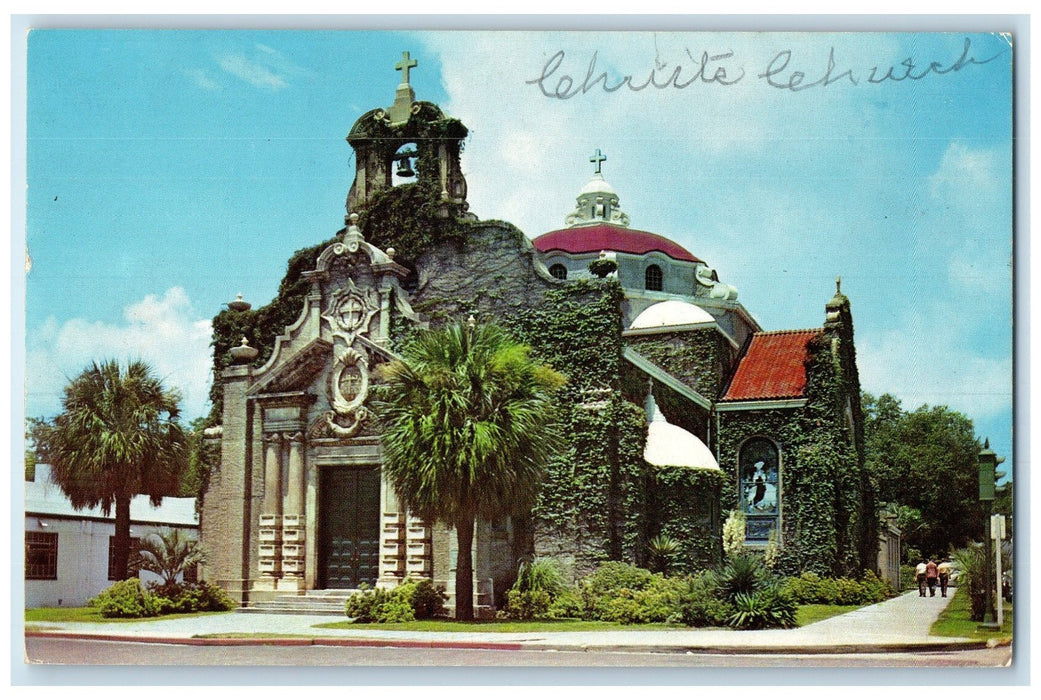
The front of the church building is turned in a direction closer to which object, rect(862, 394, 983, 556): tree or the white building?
the white building

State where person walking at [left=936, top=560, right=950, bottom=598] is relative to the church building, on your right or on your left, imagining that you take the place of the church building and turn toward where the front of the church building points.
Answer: on your left

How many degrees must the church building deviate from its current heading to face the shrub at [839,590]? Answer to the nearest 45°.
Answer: approximately 135° to its left

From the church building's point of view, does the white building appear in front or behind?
in front

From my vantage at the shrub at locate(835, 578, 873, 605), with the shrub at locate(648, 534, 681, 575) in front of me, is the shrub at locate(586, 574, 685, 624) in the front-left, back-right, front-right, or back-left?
front-left

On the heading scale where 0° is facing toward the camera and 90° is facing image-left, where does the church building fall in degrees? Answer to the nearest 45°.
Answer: approximately 45°
